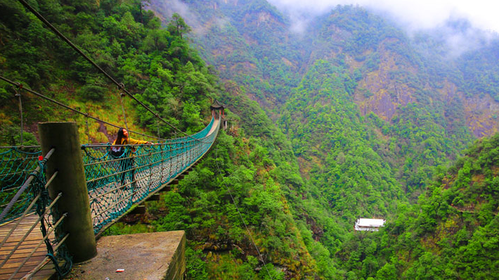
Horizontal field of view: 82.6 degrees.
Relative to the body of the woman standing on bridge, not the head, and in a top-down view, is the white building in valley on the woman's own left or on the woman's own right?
on the woman's own left

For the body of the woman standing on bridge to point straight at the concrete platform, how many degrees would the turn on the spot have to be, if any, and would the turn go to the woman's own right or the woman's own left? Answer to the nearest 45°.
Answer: approximately 45° to the woman's own right

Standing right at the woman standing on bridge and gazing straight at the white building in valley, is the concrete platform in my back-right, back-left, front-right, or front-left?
back-right

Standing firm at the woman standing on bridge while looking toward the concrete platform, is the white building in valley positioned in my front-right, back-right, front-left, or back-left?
back-left

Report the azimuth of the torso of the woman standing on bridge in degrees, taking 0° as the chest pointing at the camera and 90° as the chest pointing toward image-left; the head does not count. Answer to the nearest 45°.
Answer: approximately 315°
